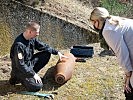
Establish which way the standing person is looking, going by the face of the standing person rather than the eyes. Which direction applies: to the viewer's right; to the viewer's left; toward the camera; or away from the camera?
to the viewer's left

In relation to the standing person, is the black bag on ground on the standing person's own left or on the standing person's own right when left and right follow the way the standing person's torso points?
on the standing person's own right

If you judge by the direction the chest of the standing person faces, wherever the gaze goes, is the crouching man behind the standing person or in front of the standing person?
in front

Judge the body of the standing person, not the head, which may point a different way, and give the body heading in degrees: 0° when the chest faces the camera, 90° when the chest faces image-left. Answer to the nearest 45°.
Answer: approximately 90°

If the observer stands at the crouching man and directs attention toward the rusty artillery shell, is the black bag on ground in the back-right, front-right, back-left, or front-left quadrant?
front-left
